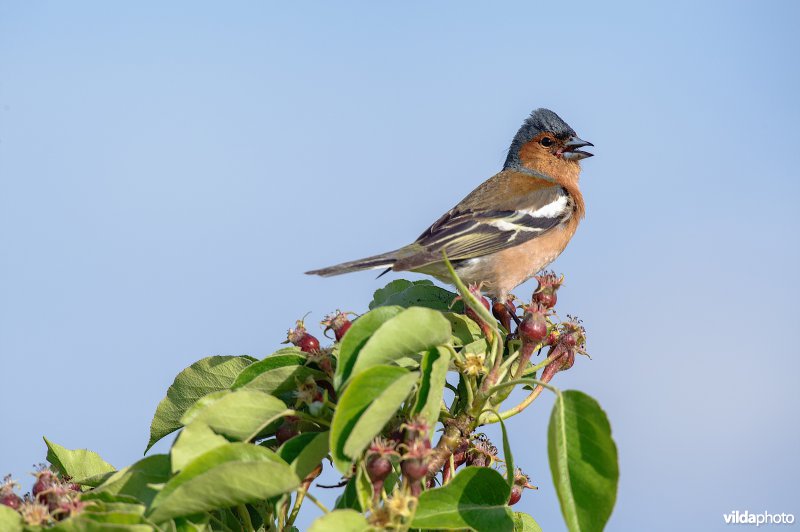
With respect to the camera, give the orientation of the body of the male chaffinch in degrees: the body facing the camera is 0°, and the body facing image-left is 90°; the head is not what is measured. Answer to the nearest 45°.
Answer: approximately 270°

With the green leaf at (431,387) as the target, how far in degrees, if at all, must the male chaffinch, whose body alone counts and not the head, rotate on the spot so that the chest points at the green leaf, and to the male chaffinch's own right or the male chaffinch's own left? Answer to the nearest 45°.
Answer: approximately 90° to the male chaffinch's own right

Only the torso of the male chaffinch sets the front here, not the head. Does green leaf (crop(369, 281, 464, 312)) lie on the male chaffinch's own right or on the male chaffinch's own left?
on the male chaffinch's own right

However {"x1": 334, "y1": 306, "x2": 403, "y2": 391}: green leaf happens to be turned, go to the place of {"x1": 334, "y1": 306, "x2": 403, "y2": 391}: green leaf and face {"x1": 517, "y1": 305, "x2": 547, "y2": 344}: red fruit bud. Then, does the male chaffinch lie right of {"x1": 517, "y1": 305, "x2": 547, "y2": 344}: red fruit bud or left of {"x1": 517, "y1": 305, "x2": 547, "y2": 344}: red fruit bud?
left

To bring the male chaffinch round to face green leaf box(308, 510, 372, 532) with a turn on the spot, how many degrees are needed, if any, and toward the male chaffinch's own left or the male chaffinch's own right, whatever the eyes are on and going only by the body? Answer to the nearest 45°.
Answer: approximately 90° to the male chaffinch's own right

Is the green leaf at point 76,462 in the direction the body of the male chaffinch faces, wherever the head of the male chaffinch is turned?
no

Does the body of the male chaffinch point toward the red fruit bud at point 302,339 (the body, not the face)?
no
